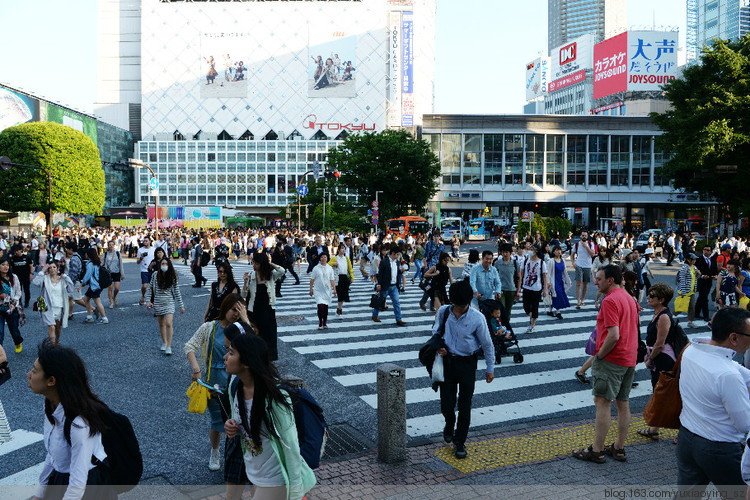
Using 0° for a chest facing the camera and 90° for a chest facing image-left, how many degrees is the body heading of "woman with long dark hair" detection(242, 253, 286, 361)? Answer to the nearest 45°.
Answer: approximately 0°

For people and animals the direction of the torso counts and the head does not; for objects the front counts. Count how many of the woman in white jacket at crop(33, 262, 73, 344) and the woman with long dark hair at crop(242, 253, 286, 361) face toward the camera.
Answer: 2

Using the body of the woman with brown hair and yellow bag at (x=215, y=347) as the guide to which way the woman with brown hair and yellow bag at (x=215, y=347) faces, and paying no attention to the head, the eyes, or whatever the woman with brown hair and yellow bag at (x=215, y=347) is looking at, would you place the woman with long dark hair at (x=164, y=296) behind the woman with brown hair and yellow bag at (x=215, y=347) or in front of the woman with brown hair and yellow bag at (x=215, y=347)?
behind

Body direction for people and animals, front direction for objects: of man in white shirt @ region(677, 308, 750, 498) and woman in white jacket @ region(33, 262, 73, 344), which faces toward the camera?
the woman in white jacket

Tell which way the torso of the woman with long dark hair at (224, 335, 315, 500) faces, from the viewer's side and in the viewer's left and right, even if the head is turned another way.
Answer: facing the viewer and to the left of the viewer

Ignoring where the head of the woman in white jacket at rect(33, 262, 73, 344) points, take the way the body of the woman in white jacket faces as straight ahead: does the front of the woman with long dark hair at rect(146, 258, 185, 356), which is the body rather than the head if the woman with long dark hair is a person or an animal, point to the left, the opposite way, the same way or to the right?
the same way

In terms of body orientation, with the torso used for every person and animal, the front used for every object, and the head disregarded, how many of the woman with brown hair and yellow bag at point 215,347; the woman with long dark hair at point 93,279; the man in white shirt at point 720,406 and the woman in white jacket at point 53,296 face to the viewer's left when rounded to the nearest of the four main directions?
1

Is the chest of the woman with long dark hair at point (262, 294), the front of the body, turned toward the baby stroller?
no

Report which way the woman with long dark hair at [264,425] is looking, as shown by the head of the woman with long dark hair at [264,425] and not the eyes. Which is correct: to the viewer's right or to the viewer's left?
to the viewer's left

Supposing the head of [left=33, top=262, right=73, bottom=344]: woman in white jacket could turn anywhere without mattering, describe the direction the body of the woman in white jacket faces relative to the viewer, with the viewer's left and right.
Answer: facing the viewer

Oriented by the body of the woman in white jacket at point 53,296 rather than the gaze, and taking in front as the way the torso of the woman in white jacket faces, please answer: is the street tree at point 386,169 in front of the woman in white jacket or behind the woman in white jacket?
behind

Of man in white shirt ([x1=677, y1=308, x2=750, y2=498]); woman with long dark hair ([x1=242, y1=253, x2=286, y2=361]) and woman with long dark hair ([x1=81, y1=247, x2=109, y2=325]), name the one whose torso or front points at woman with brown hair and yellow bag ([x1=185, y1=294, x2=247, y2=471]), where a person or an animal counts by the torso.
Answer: woman with long dark hair ([x1=242, y1=253, x2=286, y2=361])

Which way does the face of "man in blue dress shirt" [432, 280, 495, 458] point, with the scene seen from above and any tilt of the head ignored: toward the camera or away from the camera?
toward the camera

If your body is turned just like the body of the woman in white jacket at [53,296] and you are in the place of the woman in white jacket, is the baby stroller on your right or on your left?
on your left

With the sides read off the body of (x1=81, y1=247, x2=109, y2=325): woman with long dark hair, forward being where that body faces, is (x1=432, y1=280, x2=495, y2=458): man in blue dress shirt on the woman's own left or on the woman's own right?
on the woman's own left
